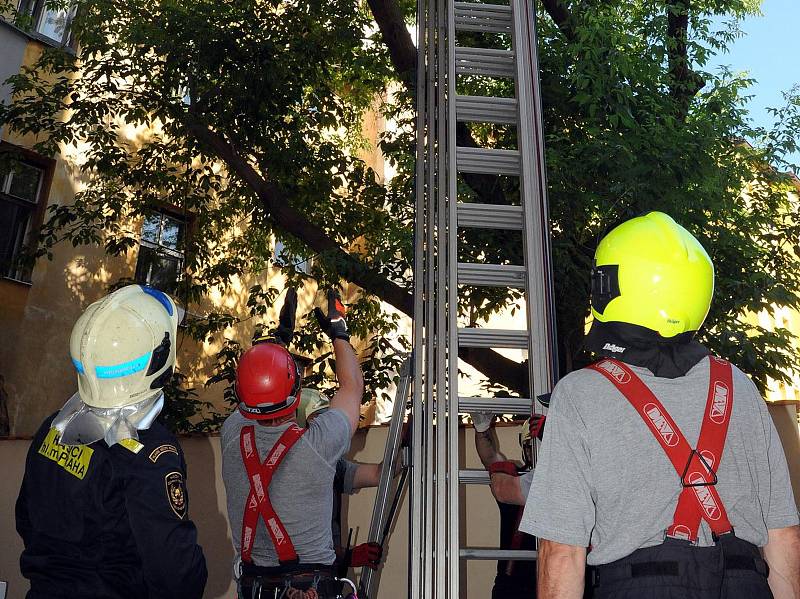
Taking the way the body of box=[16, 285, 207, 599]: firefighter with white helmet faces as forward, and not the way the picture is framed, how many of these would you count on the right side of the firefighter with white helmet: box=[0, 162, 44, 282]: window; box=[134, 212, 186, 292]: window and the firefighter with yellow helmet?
1

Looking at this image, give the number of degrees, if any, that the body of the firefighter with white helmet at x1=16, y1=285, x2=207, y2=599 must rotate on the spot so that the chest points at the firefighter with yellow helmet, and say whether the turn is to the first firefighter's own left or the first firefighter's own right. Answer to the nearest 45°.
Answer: approximately 90° to the first firefighter's own right

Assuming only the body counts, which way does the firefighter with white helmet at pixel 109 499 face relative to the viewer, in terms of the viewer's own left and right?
facing away from the viewer and to the right of the viewer

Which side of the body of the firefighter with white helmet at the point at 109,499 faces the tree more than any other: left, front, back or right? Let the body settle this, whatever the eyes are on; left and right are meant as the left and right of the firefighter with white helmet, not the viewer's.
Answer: front

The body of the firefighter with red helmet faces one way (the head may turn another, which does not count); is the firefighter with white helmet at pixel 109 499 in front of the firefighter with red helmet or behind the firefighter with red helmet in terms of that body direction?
behind

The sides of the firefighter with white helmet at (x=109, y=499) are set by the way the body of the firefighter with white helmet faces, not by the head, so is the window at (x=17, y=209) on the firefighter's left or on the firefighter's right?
on the firefighter's left

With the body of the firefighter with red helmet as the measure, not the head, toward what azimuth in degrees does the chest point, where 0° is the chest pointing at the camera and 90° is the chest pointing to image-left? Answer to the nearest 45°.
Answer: approximately 225°

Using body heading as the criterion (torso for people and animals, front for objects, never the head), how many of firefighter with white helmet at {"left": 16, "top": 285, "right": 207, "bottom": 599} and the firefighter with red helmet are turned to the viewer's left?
0

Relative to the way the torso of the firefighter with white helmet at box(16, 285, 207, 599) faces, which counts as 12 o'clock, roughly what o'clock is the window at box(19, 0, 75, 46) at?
The window is roughly at 10 o'clock from the firefighter with white helmet.

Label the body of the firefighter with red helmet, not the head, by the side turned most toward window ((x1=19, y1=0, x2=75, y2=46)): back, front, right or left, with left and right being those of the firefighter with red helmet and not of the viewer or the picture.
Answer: left

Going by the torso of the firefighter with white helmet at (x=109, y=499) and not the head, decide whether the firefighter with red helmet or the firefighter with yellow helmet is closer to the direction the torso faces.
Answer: the firefighter with red helmet

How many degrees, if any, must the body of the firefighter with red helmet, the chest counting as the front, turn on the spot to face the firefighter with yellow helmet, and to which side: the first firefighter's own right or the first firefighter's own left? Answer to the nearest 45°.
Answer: approximately 90° to the first firefighter's own right
